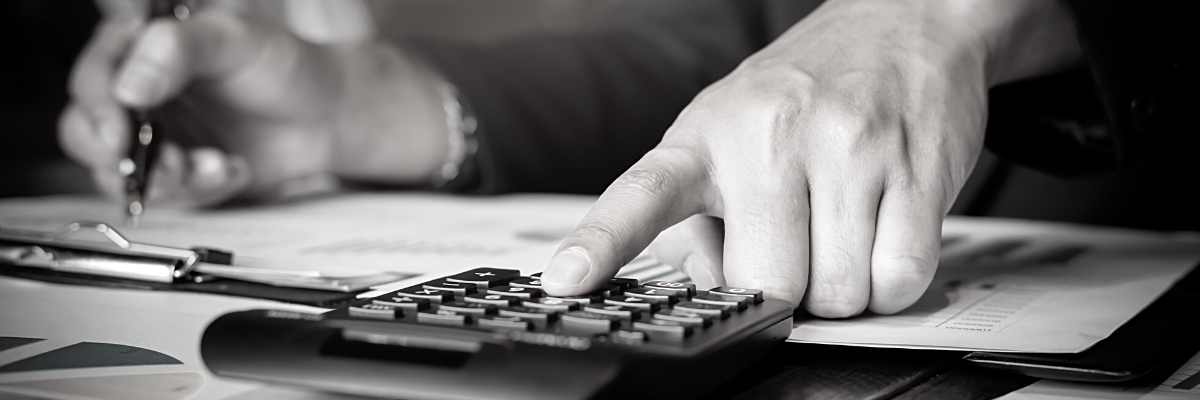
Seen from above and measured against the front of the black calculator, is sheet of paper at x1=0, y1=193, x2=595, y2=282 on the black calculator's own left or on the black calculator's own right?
on the black calculator's own left

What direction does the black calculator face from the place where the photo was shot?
facing away from the viewer and to the right of the viewer
